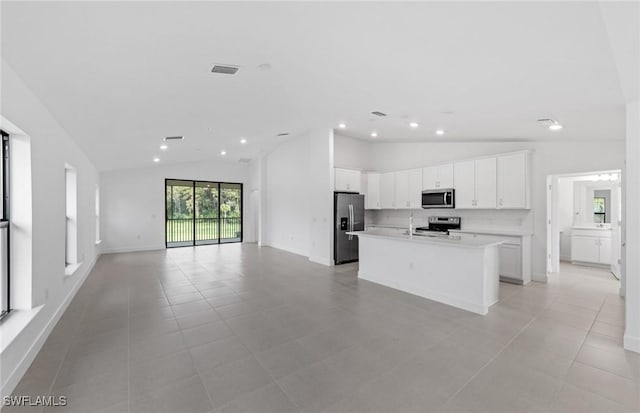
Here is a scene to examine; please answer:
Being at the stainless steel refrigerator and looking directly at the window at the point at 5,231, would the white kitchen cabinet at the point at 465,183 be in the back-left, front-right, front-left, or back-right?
back-left

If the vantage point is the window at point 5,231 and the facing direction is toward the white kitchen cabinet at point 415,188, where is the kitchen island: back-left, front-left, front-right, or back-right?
front-right

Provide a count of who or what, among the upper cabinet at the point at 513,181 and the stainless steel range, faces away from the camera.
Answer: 0

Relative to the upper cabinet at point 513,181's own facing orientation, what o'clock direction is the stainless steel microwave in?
The stainless steel microwave is roughly at 2 o'clock from the upper cabinet.

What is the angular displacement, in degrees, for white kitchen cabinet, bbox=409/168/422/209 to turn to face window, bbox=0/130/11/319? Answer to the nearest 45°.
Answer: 0° — it already faces it

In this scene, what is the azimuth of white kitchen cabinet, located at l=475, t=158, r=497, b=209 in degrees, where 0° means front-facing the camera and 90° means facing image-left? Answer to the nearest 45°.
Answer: approximately 45°

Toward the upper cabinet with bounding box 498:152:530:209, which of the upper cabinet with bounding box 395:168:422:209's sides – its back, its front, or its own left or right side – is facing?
left

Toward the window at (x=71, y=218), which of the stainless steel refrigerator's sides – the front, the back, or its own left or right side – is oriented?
right

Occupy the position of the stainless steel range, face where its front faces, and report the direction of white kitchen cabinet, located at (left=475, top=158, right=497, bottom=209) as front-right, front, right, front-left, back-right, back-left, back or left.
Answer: left

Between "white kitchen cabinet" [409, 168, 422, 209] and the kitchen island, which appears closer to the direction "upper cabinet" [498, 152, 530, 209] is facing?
the kitchen island

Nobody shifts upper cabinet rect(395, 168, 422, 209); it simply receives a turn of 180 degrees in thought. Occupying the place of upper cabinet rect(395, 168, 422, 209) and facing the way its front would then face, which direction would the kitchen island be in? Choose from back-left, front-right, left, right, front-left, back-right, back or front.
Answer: back-right

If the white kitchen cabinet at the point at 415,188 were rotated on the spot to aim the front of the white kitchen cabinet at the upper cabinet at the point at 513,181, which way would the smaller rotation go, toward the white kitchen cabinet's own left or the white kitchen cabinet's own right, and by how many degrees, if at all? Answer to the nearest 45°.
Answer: approximately 90° to the white kitchen cabinet's own left

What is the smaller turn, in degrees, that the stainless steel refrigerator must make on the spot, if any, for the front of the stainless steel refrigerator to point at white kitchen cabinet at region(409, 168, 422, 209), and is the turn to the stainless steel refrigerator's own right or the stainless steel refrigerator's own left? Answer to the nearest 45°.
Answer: approximately 45° to the stainless steel refrigerator's own left

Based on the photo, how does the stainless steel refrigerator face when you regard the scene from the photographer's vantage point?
facing the viewer and to the right of the viewer

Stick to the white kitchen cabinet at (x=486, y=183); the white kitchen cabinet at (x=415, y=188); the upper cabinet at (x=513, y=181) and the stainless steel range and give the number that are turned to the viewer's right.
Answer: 0

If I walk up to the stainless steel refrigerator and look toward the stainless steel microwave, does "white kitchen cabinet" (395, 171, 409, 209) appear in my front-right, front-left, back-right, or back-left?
front-left

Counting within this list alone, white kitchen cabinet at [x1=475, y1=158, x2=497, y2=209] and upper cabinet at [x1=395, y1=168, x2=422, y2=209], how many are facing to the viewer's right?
0

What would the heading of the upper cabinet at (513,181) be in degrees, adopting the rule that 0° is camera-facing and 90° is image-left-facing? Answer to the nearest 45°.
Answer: approximately 45°
